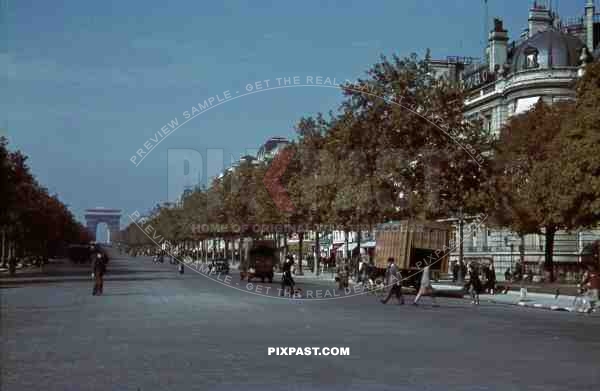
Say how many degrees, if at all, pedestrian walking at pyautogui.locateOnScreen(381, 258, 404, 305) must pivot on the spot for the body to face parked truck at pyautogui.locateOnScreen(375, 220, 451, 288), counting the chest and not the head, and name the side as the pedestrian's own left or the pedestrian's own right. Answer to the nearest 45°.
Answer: approximately 90° to the pedestrian's own right

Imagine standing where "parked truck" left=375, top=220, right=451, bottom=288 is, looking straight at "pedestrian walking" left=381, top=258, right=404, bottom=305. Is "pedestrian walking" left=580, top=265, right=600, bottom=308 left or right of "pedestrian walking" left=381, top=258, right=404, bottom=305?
left

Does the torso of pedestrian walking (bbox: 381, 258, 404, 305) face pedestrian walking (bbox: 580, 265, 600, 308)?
no

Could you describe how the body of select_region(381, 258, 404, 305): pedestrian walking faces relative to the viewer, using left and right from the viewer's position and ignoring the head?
facing to the left of the viewer
